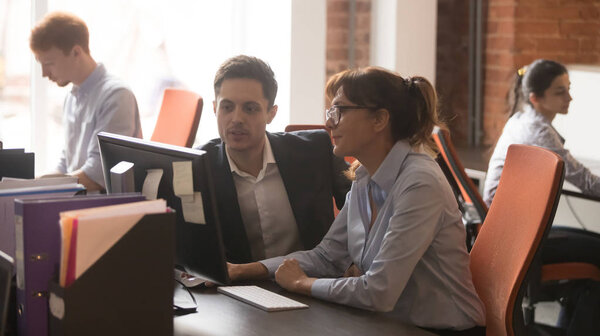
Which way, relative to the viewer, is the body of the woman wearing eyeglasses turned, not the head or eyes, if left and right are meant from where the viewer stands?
facing to the left of the viewer

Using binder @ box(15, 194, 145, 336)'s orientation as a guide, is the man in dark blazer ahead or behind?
behind

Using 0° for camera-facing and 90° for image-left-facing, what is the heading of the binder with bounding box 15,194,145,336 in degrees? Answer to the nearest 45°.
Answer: approximately 0°

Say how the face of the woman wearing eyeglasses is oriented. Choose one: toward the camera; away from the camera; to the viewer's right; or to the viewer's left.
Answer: to the viewer's left

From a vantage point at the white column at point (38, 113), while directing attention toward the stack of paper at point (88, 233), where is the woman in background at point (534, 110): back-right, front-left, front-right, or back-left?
front-left
